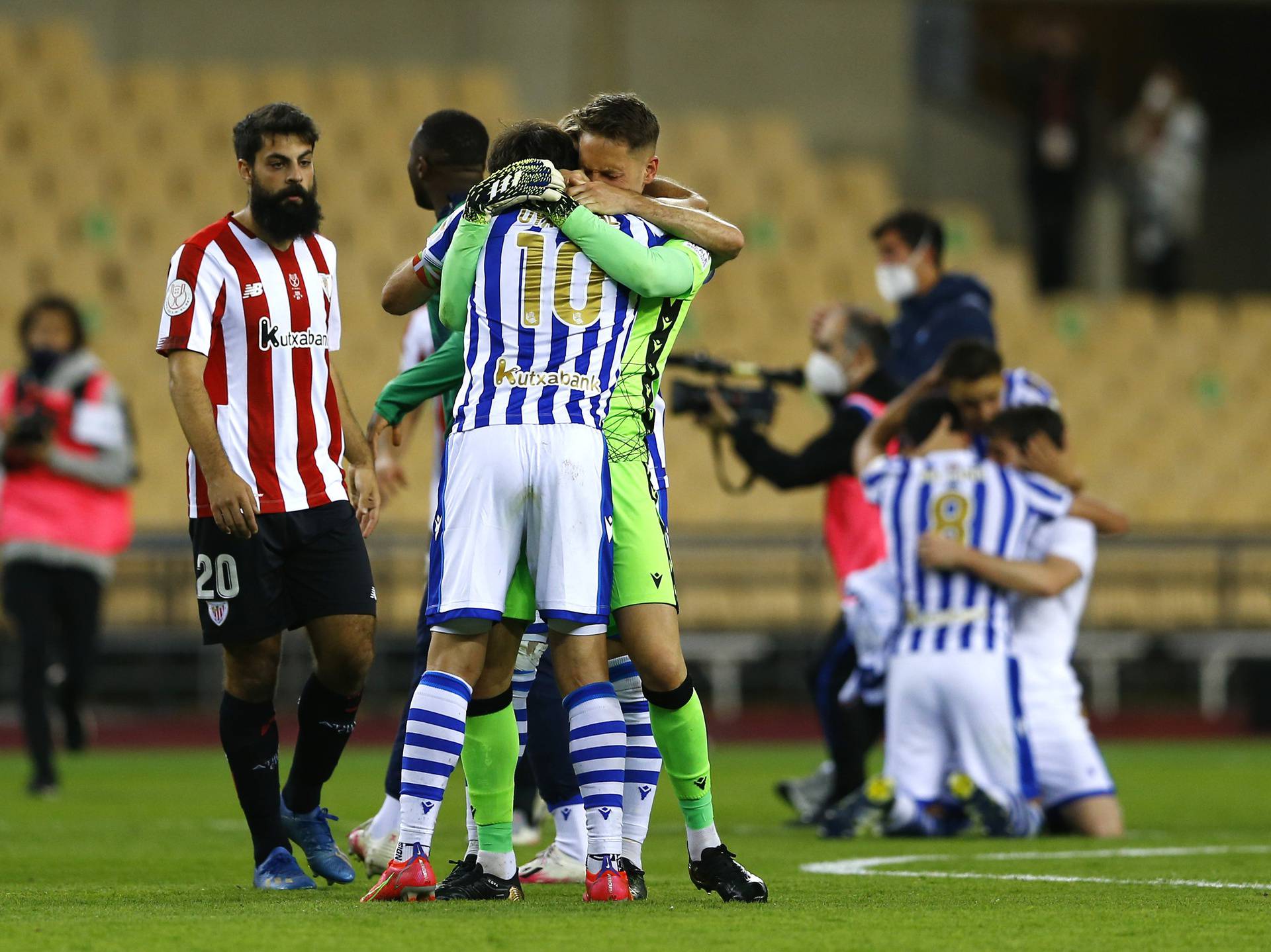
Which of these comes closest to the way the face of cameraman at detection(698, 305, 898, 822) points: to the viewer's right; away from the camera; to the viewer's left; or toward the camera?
to the viewer's left

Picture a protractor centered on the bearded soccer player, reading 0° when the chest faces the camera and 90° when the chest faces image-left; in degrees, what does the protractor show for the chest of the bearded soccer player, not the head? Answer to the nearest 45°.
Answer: approximately 315°

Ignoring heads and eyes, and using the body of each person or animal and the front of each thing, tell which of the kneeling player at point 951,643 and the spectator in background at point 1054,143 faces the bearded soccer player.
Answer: the spectator in background

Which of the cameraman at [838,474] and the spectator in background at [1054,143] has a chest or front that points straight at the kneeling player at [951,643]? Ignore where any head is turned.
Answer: the spectator in background

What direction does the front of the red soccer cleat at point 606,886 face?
away from the camera

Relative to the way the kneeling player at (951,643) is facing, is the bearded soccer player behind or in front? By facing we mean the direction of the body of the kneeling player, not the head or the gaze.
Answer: behind

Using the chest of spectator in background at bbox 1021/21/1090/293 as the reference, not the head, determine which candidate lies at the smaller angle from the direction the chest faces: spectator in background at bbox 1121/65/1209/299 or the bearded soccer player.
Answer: the bearded soccer player

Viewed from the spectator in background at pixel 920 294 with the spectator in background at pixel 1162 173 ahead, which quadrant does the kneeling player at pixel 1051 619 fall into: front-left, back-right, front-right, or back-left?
back-right

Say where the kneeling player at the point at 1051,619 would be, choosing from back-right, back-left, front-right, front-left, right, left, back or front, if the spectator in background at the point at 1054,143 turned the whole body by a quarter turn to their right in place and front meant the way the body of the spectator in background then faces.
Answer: left

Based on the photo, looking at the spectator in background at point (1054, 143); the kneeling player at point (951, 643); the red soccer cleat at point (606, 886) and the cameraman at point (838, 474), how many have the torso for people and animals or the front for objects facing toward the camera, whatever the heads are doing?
1

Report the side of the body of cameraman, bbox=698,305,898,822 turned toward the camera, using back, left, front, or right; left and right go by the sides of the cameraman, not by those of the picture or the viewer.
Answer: left

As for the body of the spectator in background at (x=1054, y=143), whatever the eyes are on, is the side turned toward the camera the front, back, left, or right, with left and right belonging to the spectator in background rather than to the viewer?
front

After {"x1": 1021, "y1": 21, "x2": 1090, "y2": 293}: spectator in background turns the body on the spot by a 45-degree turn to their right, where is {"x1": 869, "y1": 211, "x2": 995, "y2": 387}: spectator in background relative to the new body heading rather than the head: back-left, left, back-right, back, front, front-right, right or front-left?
front-left

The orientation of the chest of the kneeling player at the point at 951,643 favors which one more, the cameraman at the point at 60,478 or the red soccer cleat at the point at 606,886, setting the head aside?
the cameraman

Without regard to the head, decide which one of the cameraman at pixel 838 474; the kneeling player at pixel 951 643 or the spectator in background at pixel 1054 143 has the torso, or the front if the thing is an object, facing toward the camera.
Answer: the spectator in background
